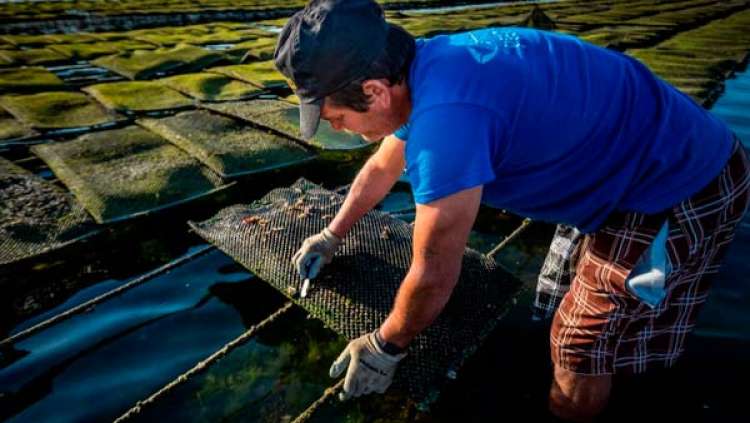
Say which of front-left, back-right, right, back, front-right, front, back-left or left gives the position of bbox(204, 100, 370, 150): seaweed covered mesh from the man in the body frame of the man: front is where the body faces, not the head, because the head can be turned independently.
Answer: front-right

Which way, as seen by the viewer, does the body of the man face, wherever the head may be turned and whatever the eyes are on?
to the viewer's left

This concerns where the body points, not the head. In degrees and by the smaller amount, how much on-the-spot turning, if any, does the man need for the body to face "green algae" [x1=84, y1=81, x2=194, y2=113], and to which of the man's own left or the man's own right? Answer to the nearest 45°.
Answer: approximately 45° to the man's own right

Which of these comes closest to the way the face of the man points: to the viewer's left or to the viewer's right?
to the viewer's left

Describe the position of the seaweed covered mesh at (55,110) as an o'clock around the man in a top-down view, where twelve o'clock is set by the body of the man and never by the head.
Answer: The seaweed covered mesh is roughly at 1 o'clock from the man.

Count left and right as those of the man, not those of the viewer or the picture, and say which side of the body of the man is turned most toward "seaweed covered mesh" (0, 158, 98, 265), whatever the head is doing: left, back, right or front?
front

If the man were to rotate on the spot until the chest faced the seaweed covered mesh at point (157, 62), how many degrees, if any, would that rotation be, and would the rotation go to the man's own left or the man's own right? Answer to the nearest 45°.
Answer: approximately 45° to the man's own right

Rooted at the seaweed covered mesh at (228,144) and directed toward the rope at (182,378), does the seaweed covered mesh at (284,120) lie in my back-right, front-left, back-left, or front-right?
back-left

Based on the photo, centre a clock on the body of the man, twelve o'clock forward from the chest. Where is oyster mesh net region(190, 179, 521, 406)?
The oyster mesh net is roughly at 1 o'clock from the man.

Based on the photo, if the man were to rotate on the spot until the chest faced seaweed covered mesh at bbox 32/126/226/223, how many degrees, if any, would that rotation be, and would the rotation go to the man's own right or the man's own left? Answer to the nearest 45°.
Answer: approximately 45° to the man's own right

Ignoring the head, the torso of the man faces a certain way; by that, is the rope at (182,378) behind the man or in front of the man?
in front

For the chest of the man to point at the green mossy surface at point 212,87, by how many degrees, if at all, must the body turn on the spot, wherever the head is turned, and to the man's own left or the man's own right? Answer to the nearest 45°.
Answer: approximately 45° to the man's own right
